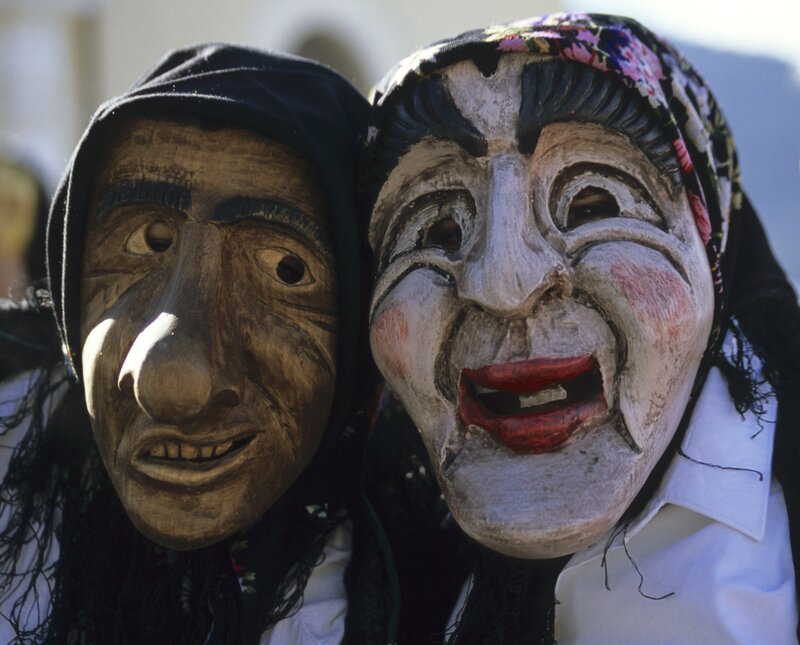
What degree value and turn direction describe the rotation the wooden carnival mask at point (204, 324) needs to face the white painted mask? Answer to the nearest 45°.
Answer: approximately 45° to its left

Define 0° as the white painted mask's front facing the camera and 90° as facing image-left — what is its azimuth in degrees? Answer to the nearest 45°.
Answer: approximately 0°

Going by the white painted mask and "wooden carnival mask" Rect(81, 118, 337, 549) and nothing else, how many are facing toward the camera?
2

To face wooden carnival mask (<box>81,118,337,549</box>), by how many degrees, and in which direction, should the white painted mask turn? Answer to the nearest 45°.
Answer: approximately 90° to its right
